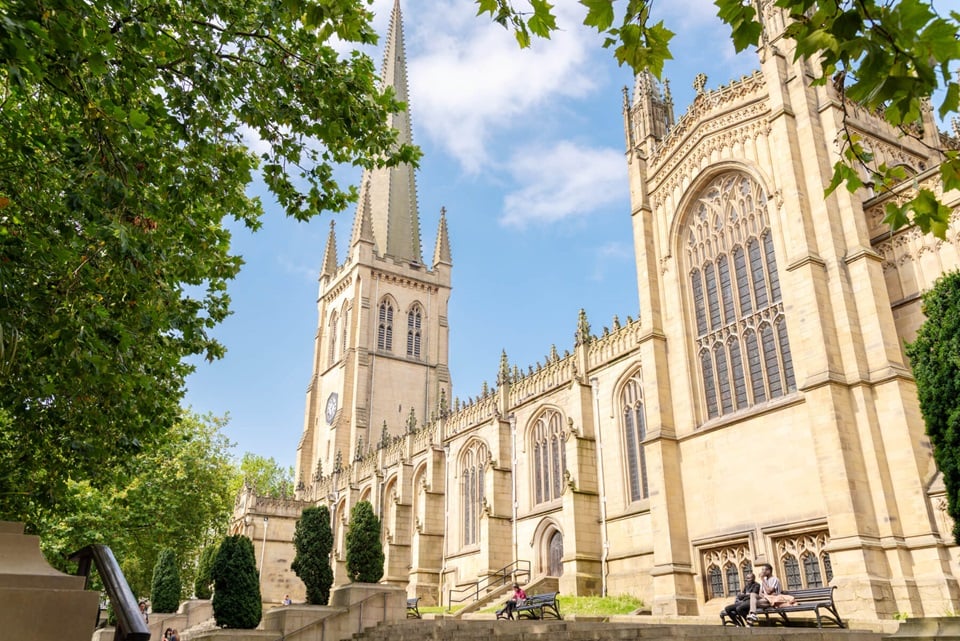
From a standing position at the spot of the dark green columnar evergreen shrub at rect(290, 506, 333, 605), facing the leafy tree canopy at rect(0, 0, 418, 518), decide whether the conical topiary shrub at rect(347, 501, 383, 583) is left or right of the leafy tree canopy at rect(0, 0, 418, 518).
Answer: left

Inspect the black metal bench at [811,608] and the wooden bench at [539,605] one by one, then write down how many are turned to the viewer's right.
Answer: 0

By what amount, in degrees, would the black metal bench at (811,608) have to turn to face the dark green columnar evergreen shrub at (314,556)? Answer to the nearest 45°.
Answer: approximately 45° to its right

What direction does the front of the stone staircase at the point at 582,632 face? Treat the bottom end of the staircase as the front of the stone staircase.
toward the camera

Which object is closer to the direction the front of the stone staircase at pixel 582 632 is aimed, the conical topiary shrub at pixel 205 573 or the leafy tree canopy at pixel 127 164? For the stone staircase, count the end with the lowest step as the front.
the leafy tree canopy

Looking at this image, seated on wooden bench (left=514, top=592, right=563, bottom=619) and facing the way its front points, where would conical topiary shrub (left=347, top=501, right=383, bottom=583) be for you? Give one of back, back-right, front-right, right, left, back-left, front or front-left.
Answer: front-right

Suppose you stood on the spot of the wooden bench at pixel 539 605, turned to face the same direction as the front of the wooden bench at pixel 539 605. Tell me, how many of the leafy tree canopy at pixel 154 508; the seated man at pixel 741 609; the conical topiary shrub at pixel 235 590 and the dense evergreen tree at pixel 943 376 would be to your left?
2

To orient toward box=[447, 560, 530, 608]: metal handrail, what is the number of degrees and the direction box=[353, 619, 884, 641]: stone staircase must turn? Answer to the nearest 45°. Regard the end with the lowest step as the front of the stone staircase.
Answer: approximately 180°

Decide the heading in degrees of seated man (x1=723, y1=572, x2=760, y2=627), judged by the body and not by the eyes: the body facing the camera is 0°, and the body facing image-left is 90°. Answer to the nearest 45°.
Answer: approximately 45°

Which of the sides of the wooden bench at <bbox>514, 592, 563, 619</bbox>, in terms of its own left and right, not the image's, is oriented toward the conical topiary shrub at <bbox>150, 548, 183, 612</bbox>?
right

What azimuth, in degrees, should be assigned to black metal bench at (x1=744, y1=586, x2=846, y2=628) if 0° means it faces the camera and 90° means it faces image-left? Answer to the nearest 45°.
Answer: approximately 45°

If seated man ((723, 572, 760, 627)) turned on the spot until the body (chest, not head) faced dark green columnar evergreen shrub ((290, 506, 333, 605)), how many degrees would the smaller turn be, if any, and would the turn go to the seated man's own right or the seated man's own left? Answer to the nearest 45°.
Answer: approximately 45° to the seated man's own right

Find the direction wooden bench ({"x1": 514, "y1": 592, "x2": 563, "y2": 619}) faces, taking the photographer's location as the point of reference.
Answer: facing the viewer and to the left of the viewer

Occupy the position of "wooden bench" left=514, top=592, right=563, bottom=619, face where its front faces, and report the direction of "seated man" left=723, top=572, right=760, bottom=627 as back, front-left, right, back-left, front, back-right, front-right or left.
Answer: left

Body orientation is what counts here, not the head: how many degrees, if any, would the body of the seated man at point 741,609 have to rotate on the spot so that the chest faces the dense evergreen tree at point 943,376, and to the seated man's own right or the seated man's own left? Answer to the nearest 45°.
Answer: approximately 135° to the seated man's own left
